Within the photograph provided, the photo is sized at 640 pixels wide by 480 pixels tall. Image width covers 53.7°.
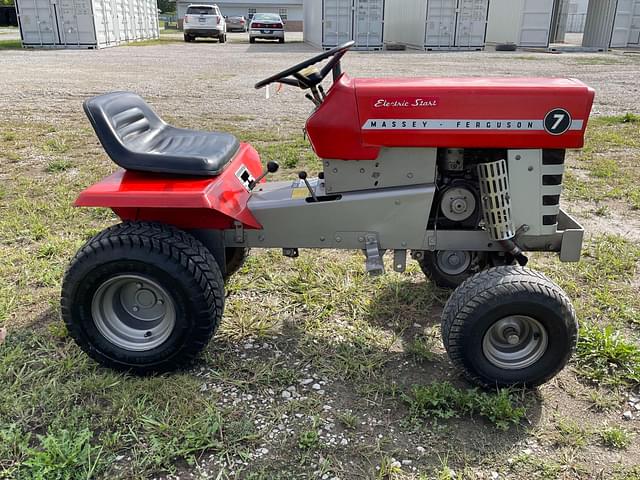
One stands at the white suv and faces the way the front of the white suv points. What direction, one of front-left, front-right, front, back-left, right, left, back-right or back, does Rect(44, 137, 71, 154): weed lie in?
back

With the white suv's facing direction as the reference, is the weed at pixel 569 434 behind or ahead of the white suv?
behind

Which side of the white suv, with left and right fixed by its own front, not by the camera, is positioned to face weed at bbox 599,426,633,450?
back

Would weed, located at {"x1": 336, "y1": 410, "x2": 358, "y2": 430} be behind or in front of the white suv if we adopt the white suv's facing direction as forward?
behind

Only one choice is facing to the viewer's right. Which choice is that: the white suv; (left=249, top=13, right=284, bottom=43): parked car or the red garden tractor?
the red garden tractor

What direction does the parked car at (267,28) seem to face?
away from the camera

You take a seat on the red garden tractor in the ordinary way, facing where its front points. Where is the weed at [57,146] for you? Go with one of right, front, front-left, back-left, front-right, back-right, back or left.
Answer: back-left

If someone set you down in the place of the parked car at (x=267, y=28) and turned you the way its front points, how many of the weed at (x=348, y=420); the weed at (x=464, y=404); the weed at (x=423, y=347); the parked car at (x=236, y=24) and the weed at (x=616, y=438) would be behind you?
4

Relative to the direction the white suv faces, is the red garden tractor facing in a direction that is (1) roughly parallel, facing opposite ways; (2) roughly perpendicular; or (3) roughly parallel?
roughly perpendicular

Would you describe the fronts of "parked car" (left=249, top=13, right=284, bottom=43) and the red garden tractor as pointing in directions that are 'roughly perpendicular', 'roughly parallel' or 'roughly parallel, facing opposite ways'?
roughly perpendicular

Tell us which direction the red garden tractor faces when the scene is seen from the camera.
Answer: facing to the right of the viewer

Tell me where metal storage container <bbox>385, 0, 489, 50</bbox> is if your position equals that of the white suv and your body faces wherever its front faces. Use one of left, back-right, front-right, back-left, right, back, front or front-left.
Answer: back-right

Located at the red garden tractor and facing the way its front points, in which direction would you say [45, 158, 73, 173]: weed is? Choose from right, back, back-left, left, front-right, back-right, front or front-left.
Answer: back-left

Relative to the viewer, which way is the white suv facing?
away from the camera

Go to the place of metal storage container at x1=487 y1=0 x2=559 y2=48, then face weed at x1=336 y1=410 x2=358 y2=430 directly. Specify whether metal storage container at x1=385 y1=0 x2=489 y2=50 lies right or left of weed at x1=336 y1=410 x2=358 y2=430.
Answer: right

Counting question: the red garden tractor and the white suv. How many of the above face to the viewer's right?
1

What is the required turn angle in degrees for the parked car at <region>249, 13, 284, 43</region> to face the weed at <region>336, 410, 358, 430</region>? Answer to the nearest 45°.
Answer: approximately 180°

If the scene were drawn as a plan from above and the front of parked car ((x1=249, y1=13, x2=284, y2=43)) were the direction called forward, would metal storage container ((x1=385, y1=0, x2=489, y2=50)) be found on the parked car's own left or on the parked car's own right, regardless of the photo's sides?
on the parked car's own right

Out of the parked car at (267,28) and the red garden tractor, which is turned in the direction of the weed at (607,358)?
the red garden tractor
